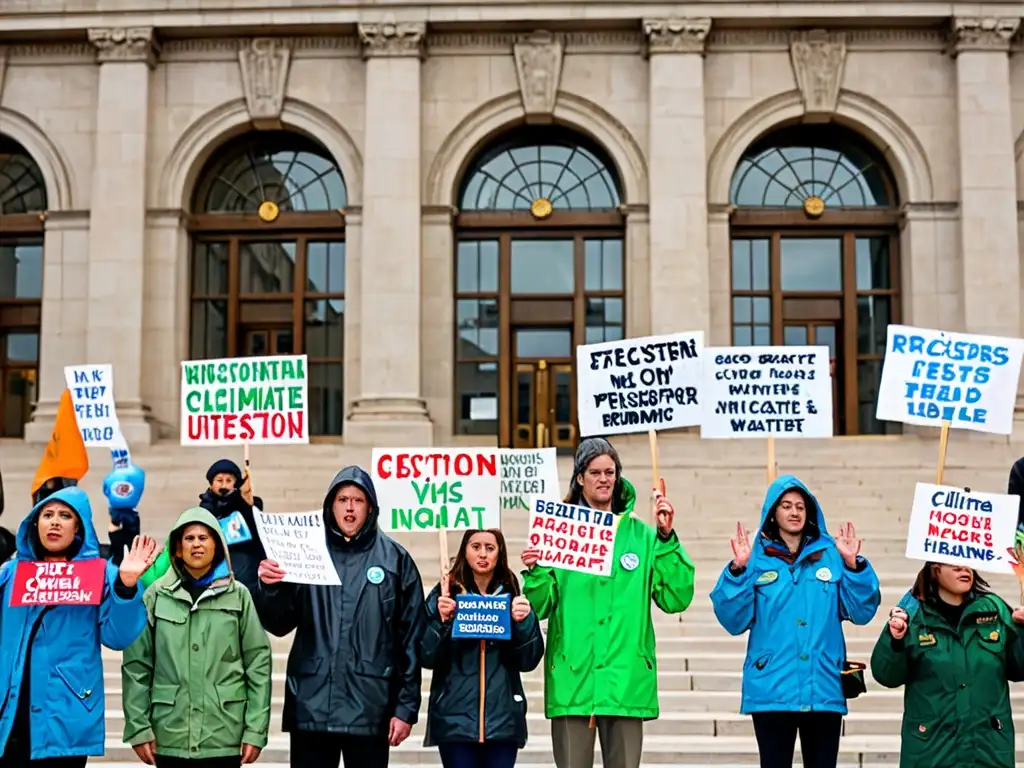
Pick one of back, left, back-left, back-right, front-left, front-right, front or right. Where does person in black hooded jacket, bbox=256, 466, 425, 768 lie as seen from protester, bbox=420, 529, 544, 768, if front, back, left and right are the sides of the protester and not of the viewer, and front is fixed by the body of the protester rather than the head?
right

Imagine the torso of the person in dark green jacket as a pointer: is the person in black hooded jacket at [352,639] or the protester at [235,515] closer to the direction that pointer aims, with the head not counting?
the person in black hooded jacket

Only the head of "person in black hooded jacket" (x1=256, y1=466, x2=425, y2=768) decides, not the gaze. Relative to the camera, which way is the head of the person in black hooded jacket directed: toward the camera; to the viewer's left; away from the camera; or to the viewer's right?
toward the camera

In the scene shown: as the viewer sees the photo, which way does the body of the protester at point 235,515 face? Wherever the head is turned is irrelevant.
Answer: toward the camera

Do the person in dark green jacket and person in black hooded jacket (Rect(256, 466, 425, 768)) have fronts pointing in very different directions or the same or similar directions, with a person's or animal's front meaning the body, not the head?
same or similar directions

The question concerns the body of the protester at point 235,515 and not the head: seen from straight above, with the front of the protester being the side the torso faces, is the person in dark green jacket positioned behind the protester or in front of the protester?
in front

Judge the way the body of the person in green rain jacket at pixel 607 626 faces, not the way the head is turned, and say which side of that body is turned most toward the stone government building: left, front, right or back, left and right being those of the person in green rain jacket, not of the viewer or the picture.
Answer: back

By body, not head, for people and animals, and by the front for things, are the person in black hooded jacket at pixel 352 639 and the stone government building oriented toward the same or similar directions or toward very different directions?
same or similar directions

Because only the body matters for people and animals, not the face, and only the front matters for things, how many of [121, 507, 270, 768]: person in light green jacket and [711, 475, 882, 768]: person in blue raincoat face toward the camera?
2

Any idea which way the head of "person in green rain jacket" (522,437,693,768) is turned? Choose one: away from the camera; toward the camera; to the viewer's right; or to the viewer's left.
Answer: toward the camera

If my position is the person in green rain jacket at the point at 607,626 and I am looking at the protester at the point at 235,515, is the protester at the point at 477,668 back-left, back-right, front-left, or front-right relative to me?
front-left

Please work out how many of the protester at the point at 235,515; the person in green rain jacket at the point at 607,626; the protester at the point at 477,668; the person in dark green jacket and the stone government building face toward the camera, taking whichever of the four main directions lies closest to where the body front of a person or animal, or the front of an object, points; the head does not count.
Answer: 5

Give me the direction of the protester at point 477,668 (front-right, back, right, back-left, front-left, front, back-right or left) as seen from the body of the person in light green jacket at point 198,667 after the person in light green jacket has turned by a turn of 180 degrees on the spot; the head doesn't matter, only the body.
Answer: right

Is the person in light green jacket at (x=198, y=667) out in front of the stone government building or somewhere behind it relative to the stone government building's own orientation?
in front

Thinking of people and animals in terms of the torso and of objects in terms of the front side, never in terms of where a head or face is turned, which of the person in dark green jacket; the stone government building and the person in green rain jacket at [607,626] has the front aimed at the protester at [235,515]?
the stone government building

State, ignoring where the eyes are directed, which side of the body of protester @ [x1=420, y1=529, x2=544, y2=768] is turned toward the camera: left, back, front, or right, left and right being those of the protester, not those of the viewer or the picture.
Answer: front

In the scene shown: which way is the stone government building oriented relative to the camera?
toward the camera
